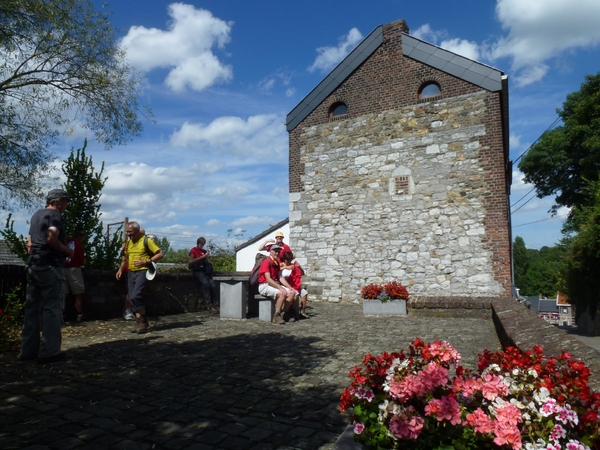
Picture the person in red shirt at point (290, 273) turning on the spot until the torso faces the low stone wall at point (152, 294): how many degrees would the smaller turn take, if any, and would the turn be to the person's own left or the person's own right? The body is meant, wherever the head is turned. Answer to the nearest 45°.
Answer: approximately 45° to the person's own right

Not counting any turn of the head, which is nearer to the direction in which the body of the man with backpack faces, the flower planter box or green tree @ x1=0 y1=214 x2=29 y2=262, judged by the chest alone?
the green tree

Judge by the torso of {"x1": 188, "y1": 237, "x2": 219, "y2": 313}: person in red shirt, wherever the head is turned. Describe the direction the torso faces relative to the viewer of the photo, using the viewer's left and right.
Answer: facing the viewer and to the right of the viewer

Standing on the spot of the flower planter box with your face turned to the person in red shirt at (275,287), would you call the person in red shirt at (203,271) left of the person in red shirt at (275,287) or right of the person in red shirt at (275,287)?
right

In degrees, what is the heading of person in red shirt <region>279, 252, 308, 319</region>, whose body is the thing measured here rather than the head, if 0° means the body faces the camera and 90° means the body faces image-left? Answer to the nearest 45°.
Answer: approximately 45°

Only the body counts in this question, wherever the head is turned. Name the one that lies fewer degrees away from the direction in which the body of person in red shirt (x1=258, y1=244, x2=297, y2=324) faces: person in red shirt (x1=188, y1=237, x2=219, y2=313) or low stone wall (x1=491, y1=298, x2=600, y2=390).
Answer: the low stone wall

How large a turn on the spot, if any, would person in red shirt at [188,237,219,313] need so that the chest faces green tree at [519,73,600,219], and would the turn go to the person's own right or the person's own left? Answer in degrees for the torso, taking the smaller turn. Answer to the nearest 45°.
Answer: approximately 90° to the person's own left

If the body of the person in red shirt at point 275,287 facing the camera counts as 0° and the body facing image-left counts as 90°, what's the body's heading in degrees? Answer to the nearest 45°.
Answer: approximately 315°
